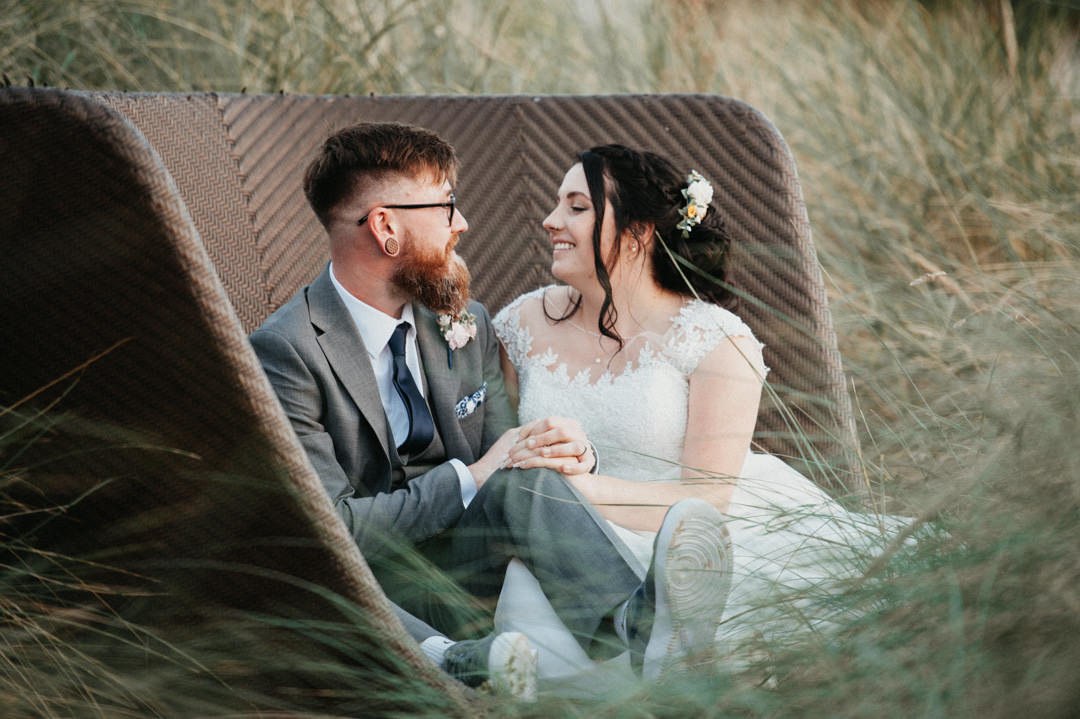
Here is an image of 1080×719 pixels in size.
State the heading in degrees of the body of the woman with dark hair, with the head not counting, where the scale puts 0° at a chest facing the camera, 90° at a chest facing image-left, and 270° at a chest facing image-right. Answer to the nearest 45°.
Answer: approximately 45°

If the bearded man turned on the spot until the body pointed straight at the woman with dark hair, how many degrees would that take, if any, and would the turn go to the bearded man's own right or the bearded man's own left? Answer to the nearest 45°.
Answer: approximately 90° to the bearded man's own left

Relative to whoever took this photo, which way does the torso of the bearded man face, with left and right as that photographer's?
facing the viewer and to the right of the viewer

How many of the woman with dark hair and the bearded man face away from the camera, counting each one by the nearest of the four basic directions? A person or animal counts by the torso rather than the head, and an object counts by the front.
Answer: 0

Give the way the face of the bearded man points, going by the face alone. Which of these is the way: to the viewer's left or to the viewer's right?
to the viewer's right

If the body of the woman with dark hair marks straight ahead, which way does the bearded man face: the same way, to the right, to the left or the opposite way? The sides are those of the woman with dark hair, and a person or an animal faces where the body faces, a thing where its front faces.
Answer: to the left

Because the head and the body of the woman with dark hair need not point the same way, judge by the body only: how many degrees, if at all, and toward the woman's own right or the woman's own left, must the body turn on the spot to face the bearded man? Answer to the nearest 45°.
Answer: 0° — they already face them
